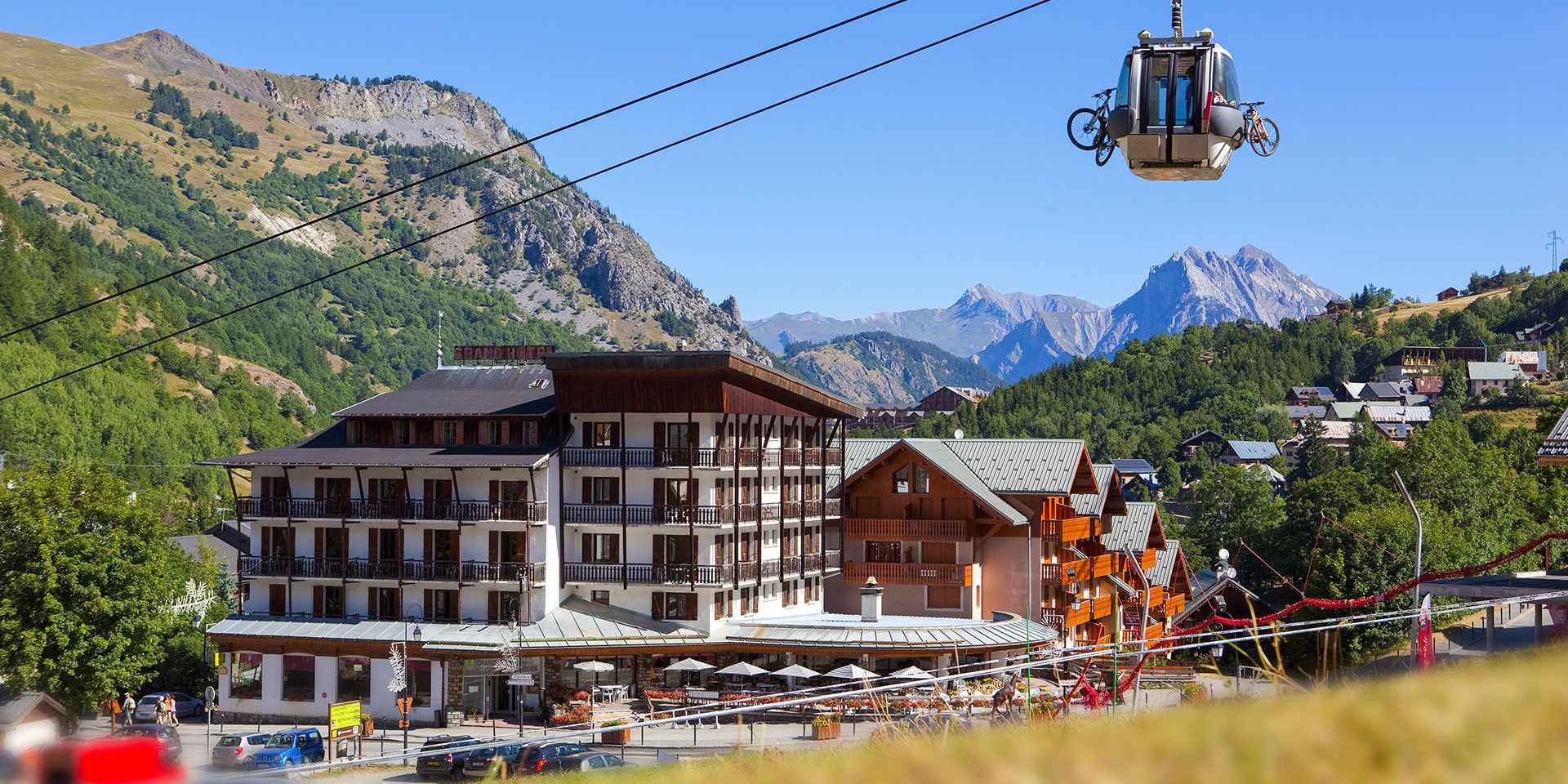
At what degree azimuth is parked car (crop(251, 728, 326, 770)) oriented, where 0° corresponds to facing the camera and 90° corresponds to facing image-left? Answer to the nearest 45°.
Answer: approximately 45°
